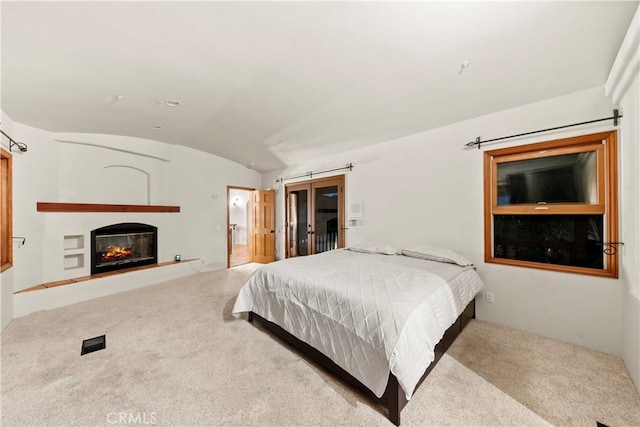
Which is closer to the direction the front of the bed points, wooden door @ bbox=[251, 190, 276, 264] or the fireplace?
the fireplace

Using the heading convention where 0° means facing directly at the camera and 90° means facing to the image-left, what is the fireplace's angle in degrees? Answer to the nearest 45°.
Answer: approximately 315°

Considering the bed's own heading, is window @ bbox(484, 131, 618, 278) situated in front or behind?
behind

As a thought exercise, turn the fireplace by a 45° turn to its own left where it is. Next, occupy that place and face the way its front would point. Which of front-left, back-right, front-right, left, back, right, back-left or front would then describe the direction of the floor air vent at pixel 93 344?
right

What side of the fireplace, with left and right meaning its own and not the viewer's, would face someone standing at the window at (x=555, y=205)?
front

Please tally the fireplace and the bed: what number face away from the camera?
0

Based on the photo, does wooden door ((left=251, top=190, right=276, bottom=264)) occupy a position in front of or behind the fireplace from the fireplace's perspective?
in front

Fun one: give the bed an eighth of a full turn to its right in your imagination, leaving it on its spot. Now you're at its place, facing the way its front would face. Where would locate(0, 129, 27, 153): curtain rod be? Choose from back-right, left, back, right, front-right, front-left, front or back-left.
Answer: front

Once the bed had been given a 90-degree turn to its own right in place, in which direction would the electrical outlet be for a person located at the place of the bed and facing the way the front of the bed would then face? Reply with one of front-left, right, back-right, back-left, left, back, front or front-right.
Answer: right
